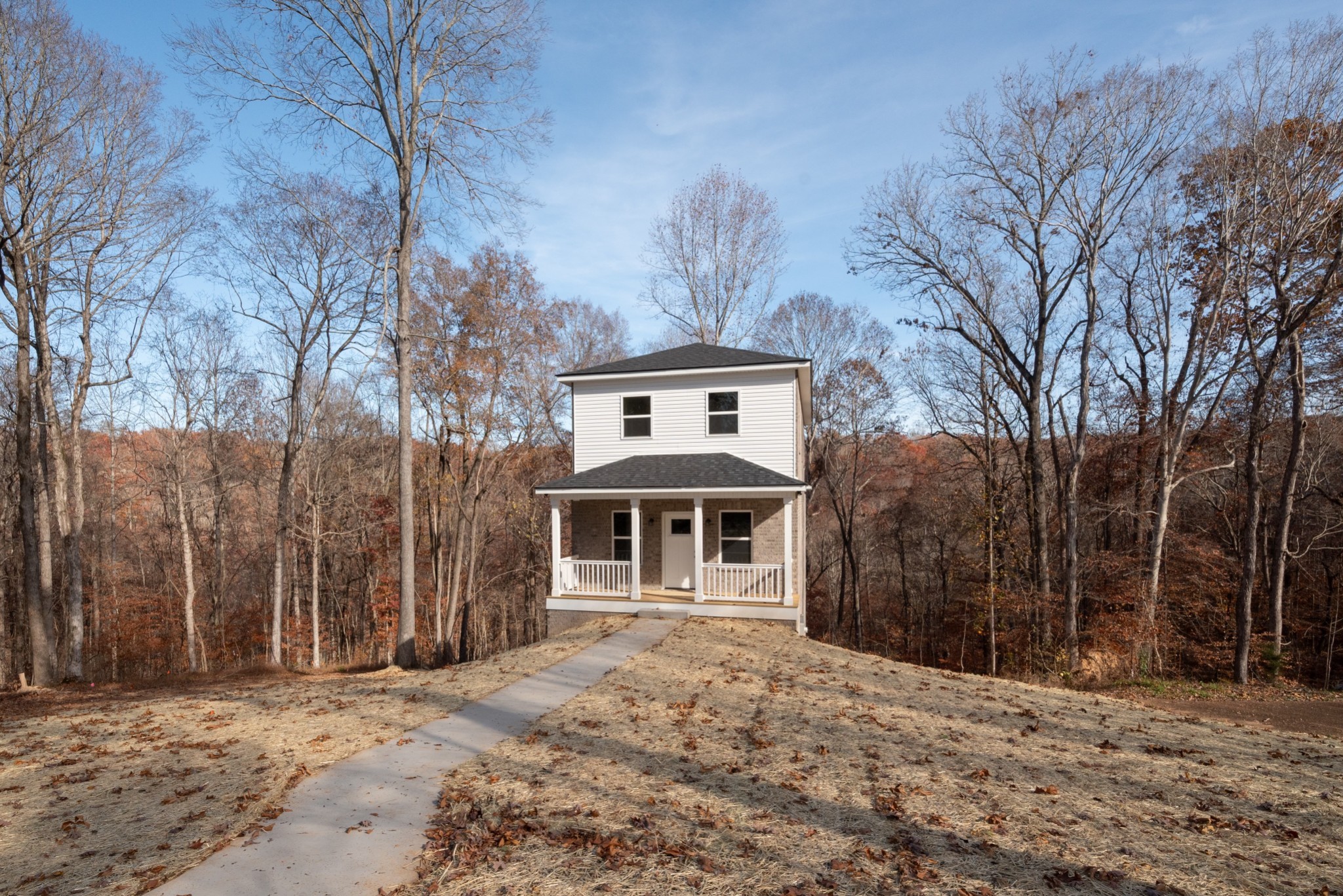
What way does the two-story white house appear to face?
toward the camera

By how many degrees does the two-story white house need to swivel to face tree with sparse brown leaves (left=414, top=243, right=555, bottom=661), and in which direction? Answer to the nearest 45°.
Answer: approximately 135° to its right
